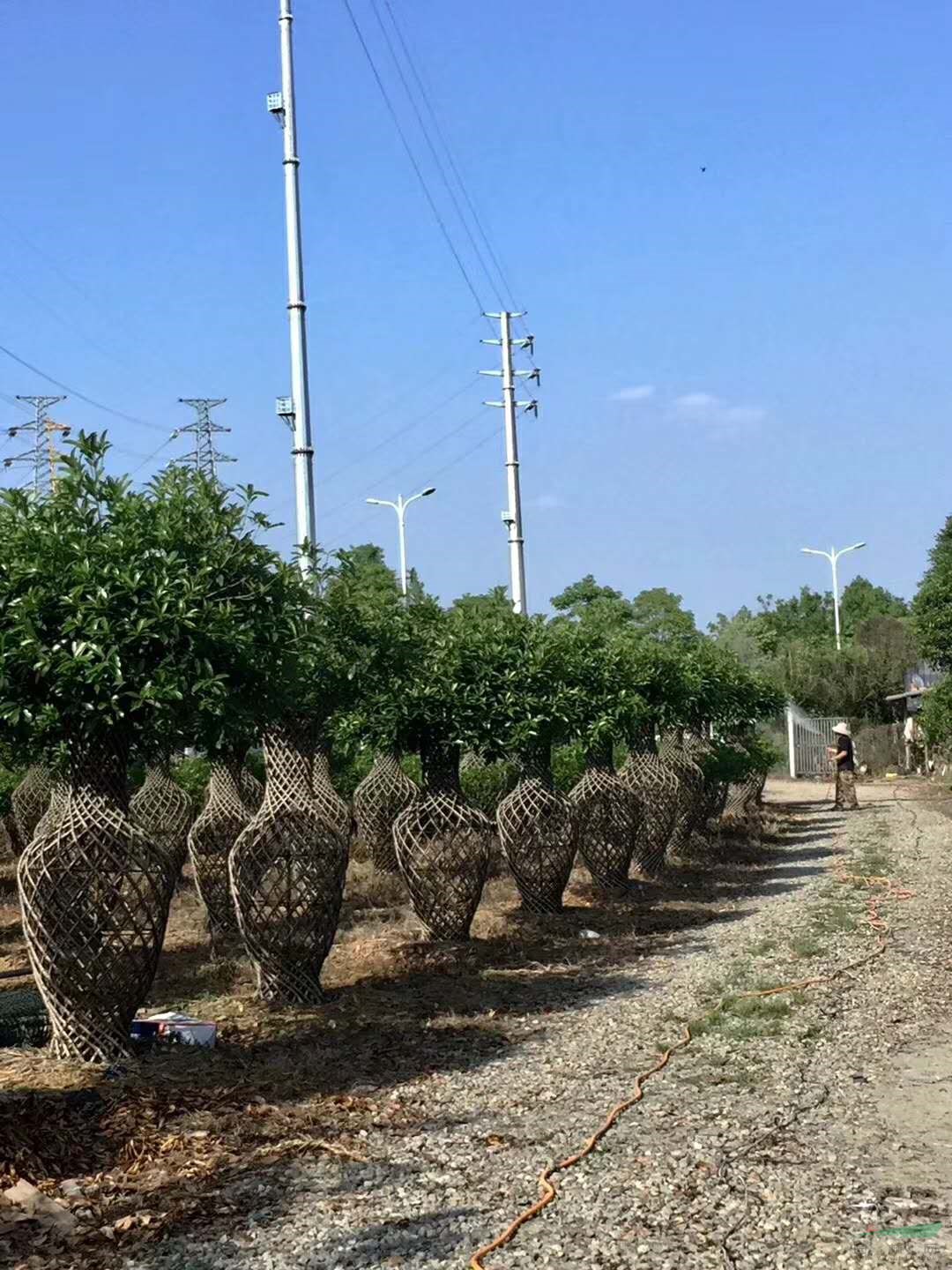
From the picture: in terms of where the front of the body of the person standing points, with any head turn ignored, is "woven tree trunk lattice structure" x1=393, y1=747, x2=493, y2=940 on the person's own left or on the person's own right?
on the person's own left

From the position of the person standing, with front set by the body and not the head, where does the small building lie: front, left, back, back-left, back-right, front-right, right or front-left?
right

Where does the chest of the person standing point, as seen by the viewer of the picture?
to the viewer's left

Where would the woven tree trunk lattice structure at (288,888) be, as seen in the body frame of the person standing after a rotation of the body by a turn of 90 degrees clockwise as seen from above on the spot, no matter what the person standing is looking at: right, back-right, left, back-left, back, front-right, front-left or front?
back

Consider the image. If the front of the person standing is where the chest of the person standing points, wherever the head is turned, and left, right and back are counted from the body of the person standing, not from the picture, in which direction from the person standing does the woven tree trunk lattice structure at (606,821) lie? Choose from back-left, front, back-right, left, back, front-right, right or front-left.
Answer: left

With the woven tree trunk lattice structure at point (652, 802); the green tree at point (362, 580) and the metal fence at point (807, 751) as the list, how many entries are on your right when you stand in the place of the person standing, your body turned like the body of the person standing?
1

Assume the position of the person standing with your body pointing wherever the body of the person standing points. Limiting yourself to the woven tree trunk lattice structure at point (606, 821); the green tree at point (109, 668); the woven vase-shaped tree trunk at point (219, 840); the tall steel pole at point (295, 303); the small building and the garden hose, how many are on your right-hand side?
1

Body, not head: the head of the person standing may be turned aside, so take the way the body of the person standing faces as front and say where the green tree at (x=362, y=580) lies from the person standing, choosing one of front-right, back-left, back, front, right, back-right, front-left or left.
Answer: left

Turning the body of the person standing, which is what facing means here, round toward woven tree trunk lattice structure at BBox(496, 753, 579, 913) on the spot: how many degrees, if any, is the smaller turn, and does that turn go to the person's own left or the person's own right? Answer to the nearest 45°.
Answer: approximately 90° to the person's own left
